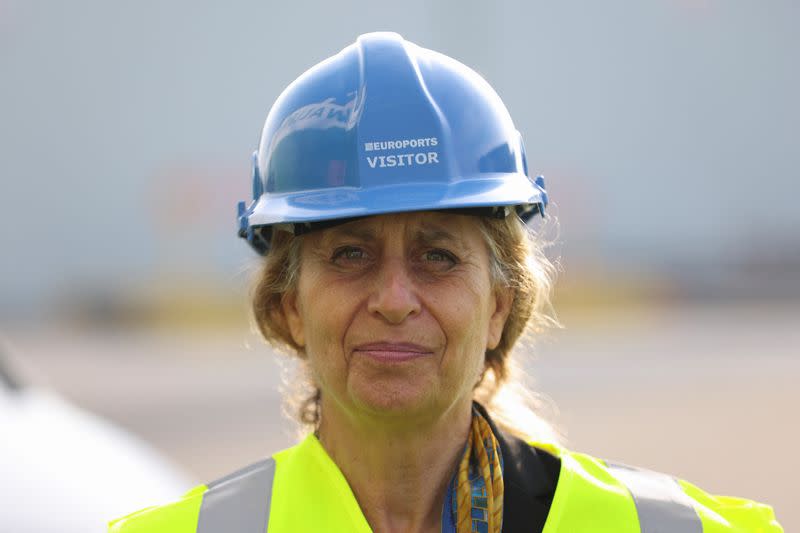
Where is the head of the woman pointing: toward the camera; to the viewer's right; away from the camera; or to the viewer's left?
toward the camera

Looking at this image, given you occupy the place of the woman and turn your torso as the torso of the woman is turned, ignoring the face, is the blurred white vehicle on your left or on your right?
on your right

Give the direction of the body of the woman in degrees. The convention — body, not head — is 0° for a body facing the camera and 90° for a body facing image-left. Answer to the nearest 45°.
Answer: approximately 0°
